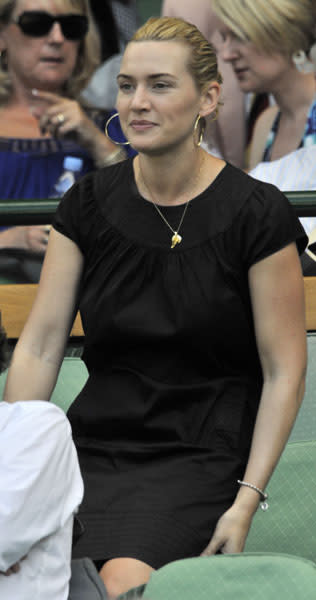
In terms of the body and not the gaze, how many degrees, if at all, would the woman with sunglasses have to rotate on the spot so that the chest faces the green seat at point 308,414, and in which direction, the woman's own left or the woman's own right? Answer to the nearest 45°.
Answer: approximately 45° to the woman's own left

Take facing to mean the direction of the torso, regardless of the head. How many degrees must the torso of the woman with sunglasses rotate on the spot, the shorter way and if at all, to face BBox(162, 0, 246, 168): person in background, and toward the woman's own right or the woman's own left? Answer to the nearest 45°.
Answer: approximately 90° to the woman's own left

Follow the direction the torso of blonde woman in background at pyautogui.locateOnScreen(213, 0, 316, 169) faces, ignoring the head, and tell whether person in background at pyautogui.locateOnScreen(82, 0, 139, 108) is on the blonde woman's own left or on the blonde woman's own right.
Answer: on the blonde woman's own right

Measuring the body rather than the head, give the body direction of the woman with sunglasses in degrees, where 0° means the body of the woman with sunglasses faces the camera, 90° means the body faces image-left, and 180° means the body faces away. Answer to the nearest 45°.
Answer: approximately 0°

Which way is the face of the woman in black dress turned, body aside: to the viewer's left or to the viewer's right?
to the viewer's left

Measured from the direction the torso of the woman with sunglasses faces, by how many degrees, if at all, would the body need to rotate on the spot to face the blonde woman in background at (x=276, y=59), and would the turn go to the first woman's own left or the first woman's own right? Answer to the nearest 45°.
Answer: approximately 90° to the first woman's own left
